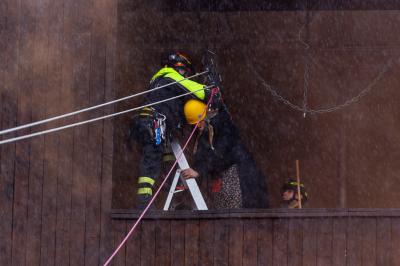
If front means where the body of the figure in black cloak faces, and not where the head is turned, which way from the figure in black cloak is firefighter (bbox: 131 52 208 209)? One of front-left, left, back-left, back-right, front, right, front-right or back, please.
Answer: front-left

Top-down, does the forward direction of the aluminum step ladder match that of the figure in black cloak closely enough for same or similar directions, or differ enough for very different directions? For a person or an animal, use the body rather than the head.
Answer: very different directions

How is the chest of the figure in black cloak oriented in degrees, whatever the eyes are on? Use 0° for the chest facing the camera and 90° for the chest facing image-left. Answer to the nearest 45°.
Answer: approximately 90°
